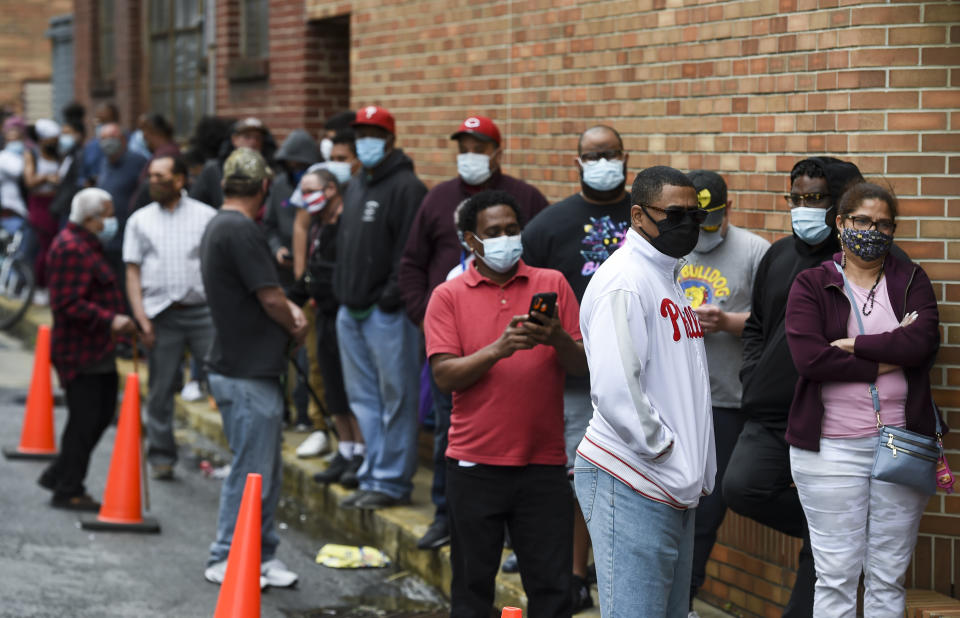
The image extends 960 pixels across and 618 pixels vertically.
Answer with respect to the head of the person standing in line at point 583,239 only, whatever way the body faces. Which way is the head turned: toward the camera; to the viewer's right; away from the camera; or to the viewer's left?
toward the camera

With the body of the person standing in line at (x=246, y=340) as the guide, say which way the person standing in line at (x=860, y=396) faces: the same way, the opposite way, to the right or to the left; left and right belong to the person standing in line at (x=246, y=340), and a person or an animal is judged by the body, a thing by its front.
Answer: the opposite way

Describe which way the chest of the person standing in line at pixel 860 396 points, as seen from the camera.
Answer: toward the camera

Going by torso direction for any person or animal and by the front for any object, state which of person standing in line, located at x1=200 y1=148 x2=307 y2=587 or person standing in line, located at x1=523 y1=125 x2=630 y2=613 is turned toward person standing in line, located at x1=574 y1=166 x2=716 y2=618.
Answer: person standing in line, located at x1=523 y1=125 x2=630 y2=613

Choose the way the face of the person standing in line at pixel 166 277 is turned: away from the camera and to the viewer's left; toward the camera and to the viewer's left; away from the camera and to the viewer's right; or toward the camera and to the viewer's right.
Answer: toward the camera and to the viewer's left

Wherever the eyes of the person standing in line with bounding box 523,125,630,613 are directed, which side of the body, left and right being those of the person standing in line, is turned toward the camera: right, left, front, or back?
front
